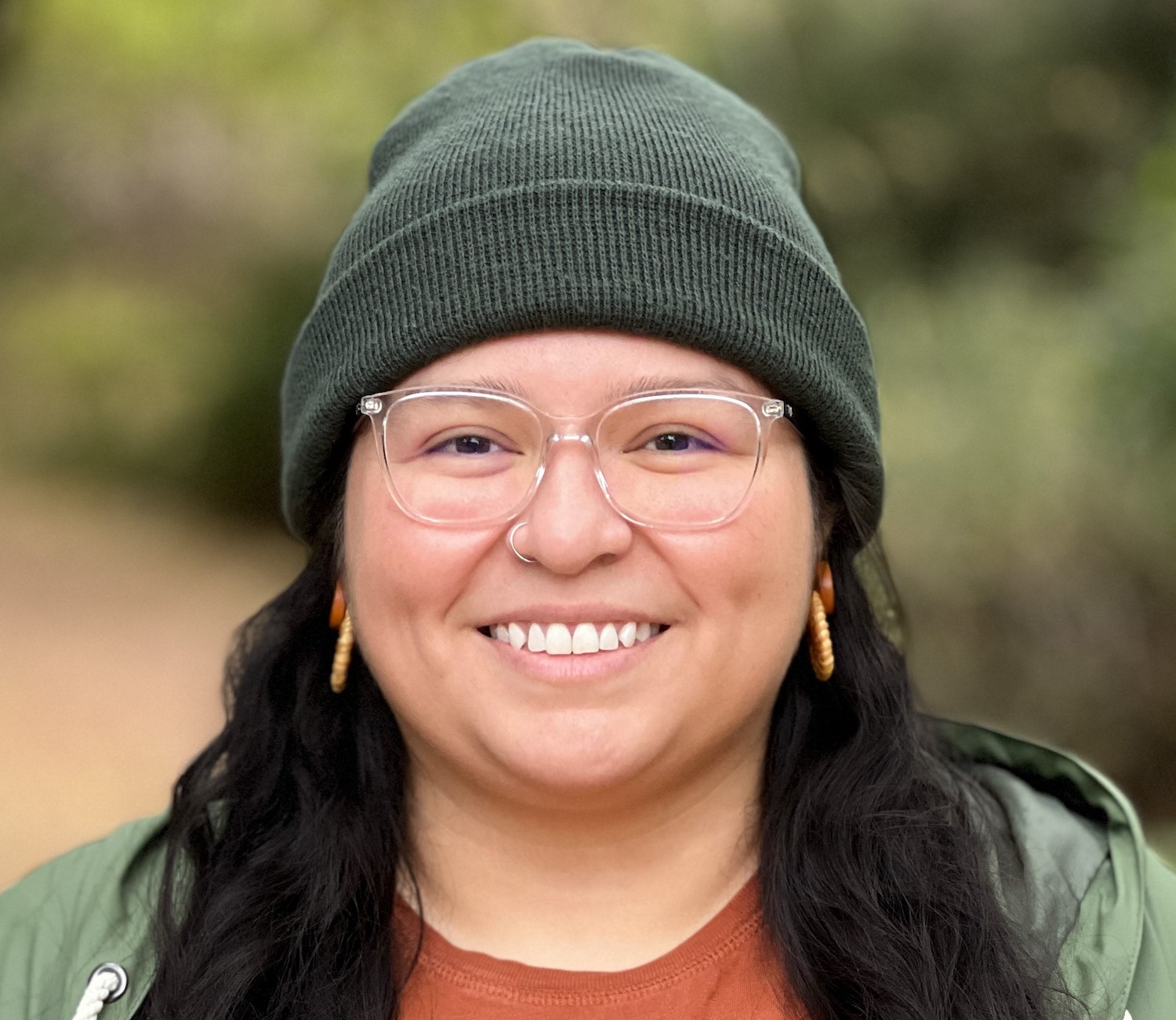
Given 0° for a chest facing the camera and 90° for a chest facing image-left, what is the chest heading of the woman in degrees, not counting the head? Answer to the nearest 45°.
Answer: approximately 0°
